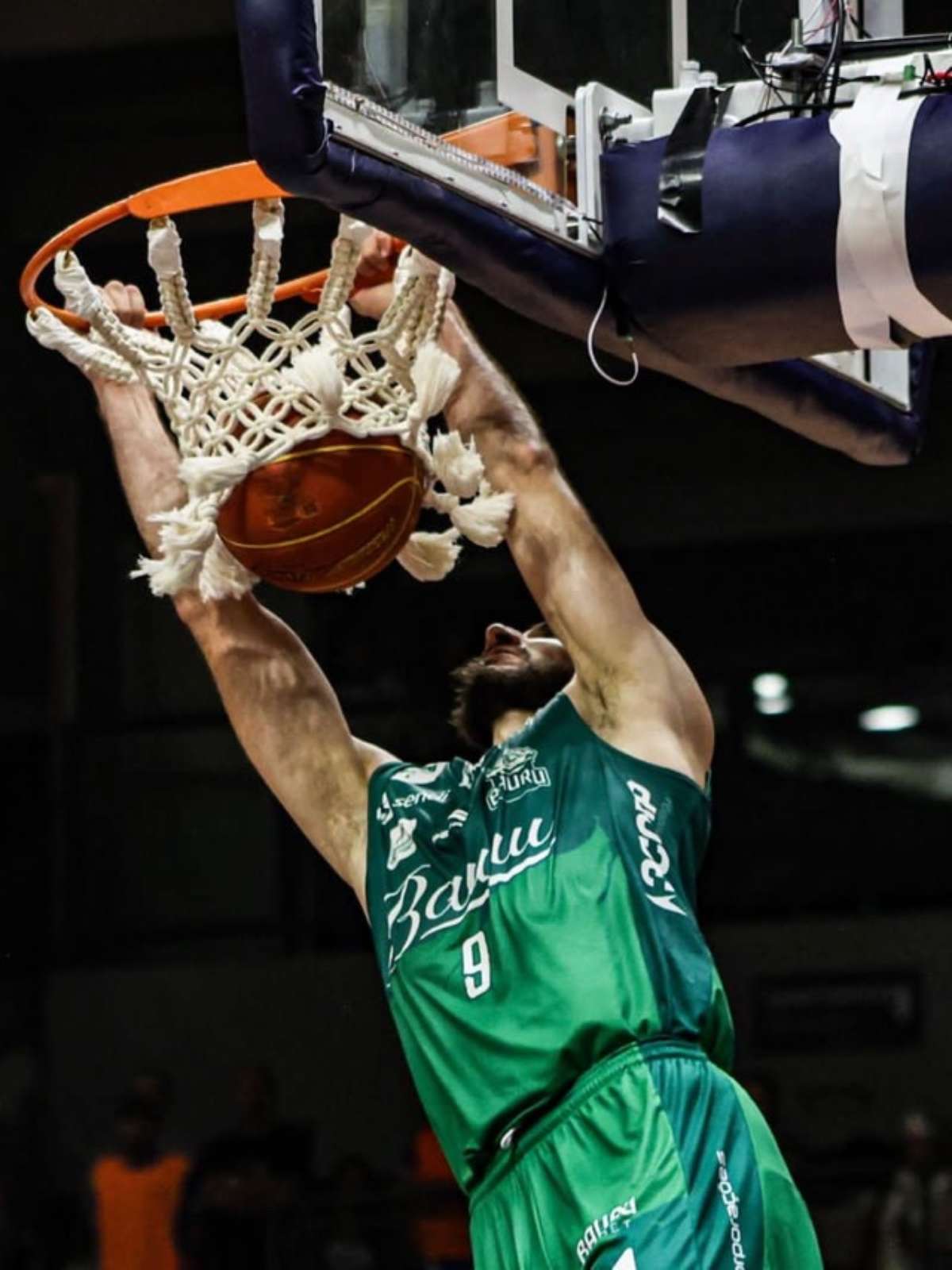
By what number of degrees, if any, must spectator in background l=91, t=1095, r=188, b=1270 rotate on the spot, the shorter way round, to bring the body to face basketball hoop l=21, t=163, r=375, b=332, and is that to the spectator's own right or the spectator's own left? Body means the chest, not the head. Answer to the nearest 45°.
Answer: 0° — they already face it

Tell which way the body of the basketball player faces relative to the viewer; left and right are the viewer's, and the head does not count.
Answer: facing the viewer and to the left of the viewer

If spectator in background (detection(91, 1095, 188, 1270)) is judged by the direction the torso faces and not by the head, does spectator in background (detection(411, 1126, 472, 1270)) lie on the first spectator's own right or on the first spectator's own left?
on the first spectator's own left

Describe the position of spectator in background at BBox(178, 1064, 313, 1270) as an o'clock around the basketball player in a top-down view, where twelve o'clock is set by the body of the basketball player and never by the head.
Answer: The spectator in background is roughly at 4 o'clock from the basketball player.

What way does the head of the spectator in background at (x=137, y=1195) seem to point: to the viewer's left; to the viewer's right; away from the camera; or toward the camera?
toward the camera

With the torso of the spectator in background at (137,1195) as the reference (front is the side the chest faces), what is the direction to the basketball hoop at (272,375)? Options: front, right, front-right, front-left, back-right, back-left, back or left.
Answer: front

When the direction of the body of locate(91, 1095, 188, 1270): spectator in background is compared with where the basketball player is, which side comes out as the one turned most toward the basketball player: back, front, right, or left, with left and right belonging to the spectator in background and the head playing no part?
front

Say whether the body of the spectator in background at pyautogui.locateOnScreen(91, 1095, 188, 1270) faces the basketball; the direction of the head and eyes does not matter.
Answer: yes

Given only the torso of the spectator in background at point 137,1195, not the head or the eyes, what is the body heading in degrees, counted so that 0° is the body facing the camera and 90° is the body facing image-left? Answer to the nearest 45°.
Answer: approximately 0°

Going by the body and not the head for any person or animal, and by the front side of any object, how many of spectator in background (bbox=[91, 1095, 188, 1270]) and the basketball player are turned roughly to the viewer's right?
0
